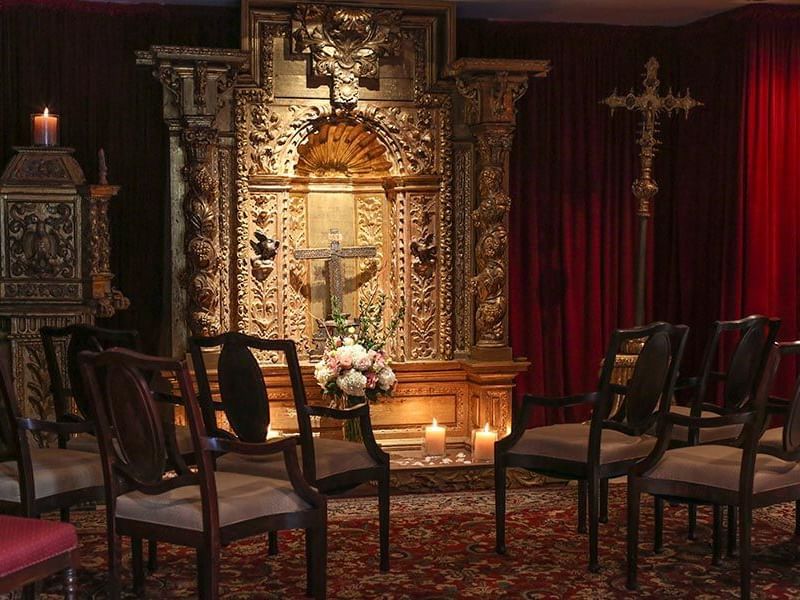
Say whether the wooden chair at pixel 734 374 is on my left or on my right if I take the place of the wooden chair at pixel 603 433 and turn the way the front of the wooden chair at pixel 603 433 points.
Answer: on my right

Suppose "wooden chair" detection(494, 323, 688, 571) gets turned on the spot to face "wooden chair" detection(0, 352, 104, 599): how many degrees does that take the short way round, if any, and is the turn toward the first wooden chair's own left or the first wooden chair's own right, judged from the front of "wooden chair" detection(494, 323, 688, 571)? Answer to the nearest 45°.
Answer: approximately 90° to the first wooden chair's own left

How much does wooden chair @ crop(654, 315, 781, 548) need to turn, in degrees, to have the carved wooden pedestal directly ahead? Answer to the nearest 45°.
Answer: approximately 45° to its left

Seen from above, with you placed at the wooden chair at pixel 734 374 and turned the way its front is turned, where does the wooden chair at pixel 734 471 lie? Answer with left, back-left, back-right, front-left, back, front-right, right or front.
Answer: back-left

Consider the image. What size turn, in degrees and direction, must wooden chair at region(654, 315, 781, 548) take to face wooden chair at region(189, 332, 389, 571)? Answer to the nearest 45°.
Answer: approximately 90° to its left

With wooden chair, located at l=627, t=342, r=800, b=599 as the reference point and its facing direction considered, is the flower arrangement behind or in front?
in front

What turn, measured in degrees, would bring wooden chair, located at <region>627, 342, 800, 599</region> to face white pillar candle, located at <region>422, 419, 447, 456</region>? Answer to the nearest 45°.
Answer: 0° — it already faces it

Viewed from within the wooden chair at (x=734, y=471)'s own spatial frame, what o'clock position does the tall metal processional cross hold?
The tall metal processional cross is roughly at 1 o'clock from the wooden chair.

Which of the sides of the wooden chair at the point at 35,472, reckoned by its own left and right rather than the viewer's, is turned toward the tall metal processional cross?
front

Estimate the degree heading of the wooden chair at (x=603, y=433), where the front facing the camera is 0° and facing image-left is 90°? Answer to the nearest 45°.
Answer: approximately 135°

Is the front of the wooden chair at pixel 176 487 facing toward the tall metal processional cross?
yes

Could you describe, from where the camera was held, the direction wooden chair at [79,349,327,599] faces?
facing away from the viewer and to the right of the viewer

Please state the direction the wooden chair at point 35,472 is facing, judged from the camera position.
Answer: facing away from the viewer and to the right of the viewer

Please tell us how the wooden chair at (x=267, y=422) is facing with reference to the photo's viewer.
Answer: facing away from the viewer and to the right of the viewer
